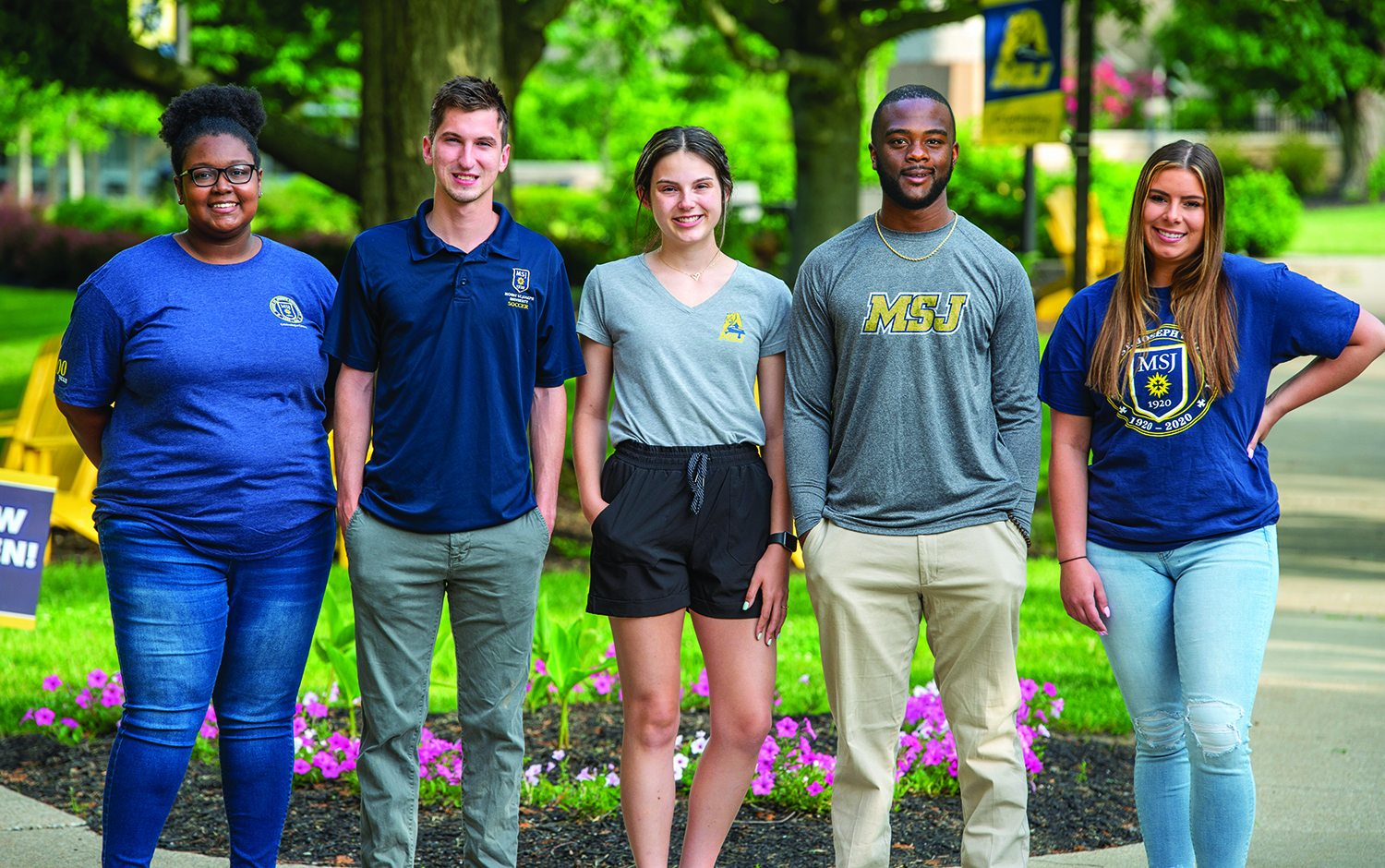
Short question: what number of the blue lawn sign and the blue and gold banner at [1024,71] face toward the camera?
2

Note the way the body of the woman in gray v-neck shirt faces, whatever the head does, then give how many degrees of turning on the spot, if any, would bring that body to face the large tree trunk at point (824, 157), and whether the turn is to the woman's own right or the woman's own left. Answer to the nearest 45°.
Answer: approximately 180°

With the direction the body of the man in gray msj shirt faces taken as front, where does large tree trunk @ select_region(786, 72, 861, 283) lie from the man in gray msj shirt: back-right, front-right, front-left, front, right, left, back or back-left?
back

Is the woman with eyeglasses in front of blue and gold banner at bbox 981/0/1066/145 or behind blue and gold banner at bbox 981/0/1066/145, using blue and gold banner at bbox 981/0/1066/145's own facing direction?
in front

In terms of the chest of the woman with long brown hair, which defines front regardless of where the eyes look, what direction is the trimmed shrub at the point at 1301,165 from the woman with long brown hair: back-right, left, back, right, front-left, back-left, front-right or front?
back

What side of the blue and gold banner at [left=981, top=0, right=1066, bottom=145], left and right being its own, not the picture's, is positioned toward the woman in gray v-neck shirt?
front

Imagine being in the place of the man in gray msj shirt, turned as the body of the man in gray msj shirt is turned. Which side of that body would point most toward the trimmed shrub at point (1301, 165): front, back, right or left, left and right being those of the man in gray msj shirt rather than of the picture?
back

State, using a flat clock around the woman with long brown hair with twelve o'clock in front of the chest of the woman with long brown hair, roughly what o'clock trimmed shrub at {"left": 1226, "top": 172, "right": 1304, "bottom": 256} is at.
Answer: The trimmed shrub is roughly at 6 o'clock from the woman with long brown hair.

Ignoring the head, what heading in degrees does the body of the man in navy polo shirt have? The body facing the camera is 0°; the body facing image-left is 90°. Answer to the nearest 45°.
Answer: approximately 0°

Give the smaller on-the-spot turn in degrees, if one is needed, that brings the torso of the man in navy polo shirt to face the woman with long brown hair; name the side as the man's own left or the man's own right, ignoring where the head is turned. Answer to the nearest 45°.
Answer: approximately 90° to the man's own left

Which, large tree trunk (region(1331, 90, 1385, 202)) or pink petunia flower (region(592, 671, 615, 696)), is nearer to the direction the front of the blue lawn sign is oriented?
the pink petunia flower

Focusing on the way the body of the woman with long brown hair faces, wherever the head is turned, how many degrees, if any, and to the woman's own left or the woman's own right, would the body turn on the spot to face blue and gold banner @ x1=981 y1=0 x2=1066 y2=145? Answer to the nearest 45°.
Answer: approximately 180°
